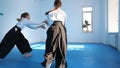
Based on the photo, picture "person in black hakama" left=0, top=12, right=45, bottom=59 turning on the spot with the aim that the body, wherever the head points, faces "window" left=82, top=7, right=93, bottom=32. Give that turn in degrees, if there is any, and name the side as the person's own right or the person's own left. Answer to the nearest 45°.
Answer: approximately 45° to the person's own left

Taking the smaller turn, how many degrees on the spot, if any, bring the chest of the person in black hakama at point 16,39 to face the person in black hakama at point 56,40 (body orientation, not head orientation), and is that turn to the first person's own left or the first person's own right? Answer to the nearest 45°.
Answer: approximately 45° to the first person's own right

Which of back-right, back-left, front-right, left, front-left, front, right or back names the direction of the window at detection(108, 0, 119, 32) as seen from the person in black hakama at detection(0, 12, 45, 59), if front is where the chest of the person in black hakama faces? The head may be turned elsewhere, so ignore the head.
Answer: front-left

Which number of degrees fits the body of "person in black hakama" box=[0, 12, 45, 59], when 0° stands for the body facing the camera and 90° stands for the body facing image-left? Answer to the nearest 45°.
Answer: approximately 270°
